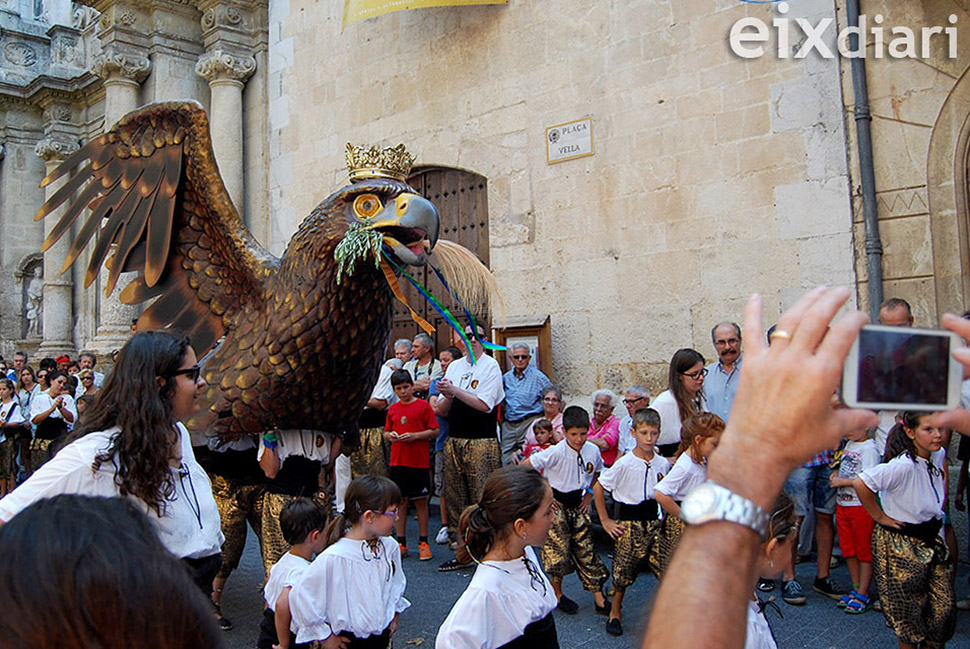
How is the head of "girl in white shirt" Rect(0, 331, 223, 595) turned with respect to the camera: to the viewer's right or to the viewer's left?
to the viewer's right

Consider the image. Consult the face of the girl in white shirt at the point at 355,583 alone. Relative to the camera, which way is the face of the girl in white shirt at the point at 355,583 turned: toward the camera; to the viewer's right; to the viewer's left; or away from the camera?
to the viewer's right

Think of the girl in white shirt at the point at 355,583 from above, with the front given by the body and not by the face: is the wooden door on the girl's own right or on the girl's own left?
on the girl's own left

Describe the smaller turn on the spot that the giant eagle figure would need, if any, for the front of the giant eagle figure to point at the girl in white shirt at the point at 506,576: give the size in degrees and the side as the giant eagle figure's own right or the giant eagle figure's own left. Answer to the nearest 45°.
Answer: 0° — it already faces them

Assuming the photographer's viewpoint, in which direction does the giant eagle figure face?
facing the viewer and to the right of the viewer
